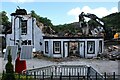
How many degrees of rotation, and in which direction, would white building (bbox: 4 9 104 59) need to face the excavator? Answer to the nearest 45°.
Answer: approximately 135° to its left

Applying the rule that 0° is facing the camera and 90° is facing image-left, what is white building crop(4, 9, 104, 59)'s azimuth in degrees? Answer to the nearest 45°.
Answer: approximately 0°
